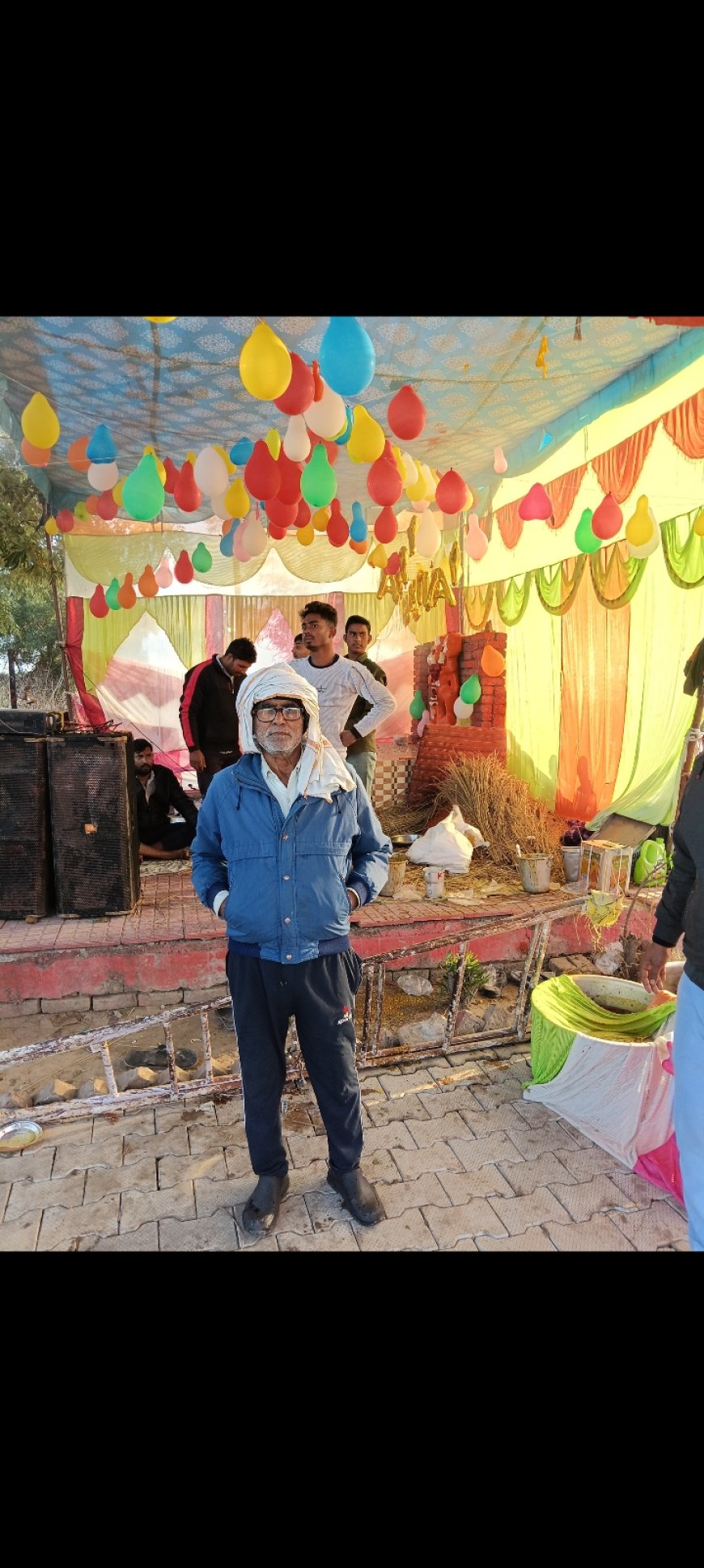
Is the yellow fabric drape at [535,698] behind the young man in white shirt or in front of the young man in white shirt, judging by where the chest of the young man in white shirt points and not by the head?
behind

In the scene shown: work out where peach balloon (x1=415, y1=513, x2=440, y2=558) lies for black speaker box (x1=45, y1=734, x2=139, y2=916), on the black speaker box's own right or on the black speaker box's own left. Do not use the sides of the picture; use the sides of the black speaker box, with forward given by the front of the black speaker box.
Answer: on the black speaker box's own left

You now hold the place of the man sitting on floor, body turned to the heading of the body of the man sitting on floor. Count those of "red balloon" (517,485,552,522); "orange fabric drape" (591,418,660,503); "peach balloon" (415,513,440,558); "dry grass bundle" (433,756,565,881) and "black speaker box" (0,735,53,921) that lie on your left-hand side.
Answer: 4

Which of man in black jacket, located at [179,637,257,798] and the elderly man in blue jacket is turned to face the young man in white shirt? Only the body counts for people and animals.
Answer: the man in black jacket

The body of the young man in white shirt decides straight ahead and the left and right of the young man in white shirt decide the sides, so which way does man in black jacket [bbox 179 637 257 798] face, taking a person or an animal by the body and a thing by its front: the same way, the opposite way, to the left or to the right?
to the left

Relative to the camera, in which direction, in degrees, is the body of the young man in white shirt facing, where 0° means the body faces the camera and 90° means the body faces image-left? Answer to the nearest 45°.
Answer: approximately 45°

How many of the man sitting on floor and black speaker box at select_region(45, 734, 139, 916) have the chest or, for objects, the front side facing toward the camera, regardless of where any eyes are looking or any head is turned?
2

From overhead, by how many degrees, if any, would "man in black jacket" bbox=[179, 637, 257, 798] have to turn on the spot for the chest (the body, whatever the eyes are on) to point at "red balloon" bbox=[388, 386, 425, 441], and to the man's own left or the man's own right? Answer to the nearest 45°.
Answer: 0° — they already face it

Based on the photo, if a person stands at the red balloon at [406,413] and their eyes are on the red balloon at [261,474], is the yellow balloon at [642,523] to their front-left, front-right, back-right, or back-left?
back-right
